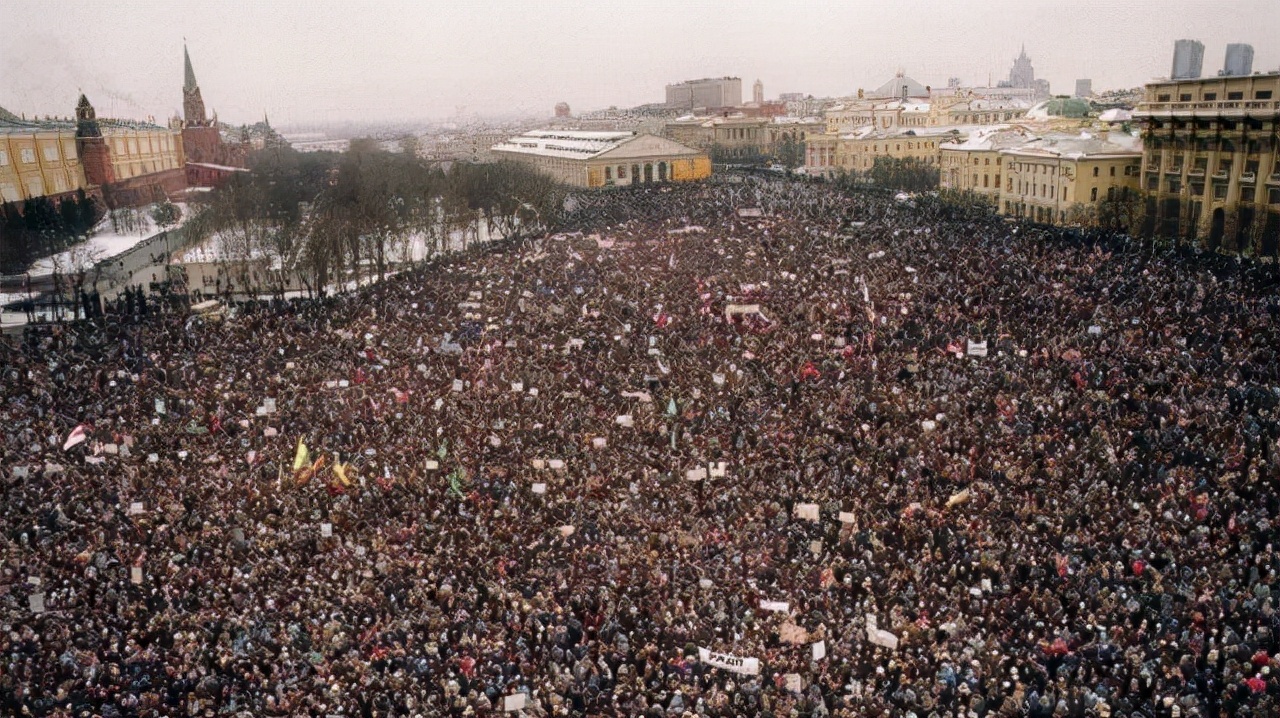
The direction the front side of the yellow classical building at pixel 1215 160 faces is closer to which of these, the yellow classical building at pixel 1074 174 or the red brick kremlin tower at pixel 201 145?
the red brick kremlin tower

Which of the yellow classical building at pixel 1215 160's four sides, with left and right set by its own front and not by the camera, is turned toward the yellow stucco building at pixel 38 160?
front

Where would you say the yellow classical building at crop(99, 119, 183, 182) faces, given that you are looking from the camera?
facing the viewer and to the right of the viewer

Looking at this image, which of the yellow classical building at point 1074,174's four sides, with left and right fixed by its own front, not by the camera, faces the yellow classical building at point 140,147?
front

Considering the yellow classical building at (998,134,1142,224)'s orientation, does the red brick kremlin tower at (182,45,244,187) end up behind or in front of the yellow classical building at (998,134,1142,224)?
in front

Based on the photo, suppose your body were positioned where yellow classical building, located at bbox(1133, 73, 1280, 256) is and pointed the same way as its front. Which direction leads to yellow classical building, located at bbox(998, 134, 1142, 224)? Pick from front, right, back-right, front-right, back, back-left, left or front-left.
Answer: right

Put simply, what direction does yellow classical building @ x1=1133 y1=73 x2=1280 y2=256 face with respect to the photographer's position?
facing the viewer and to the left of the viewer

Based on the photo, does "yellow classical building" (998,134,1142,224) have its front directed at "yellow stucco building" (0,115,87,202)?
yes

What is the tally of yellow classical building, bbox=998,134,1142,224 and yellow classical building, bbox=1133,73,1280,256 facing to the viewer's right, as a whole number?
0

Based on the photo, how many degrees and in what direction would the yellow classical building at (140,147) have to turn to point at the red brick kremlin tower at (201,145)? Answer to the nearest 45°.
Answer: approximately 90° to its left

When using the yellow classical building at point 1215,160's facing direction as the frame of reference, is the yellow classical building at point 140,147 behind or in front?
in front

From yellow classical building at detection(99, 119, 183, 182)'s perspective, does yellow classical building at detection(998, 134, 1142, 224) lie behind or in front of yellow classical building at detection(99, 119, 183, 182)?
in front

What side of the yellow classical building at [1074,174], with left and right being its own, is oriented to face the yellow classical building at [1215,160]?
left

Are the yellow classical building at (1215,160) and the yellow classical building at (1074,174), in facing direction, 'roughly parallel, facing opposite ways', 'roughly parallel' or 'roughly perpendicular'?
roughly parallel
